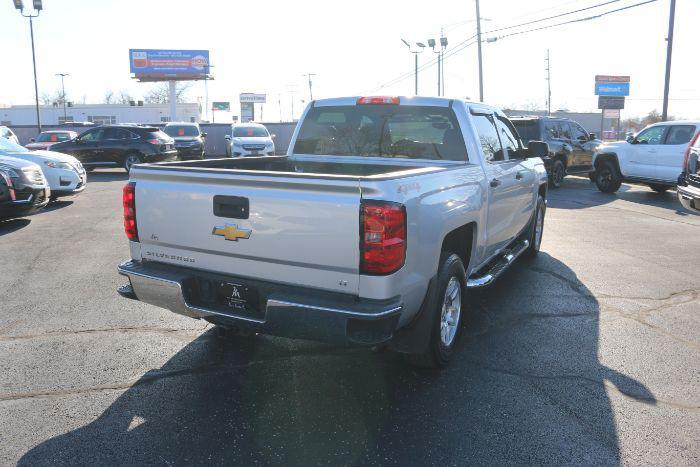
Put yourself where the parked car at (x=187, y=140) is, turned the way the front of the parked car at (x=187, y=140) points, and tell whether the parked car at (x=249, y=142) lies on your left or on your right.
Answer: on your left

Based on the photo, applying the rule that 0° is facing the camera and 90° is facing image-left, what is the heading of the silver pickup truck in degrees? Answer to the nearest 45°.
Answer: approximately 225°

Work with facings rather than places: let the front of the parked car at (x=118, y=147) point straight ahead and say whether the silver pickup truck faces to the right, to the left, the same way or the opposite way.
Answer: to the right

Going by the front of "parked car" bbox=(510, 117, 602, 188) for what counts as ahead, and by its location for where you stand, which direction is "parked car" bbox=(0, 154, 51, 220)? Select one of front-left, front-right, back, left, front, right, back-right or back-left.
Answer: back

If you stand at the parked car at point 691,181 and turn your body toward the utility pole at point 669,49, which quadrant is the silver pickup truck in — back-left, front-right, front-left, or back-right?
back-left

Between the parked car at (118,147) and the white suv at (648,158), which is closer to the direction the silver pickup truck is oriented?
the white suv

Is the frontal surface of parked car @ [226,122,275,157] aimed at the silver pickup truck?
yes

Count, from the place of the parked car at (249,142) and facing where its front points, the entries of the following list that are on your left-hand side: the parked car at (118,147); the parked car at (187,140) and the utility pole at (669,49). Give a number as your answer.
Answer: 1

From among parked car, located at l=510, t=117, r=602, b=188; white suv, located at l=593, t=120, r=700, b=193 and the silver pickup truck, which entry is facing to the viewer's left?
the white suv

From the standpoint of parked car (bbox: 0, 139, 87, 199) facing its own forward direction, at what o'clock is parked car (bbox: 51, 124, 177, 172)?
parked car (bbox: 51, 124, 177, 172) is roughly at 8 o'clock from parked car (bbox: 0, 139, 87, 199).

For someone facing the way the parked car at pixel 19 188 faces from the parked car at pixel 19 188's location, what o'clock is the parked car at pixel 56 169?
the parked car at pixel 56 169 is roughly at 8 o'clock from the parked car at pixel 19 188.

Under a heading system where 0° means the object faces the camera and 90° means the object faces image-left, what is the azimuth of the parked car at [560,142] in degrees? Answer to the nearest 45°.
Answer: approximately 225°
